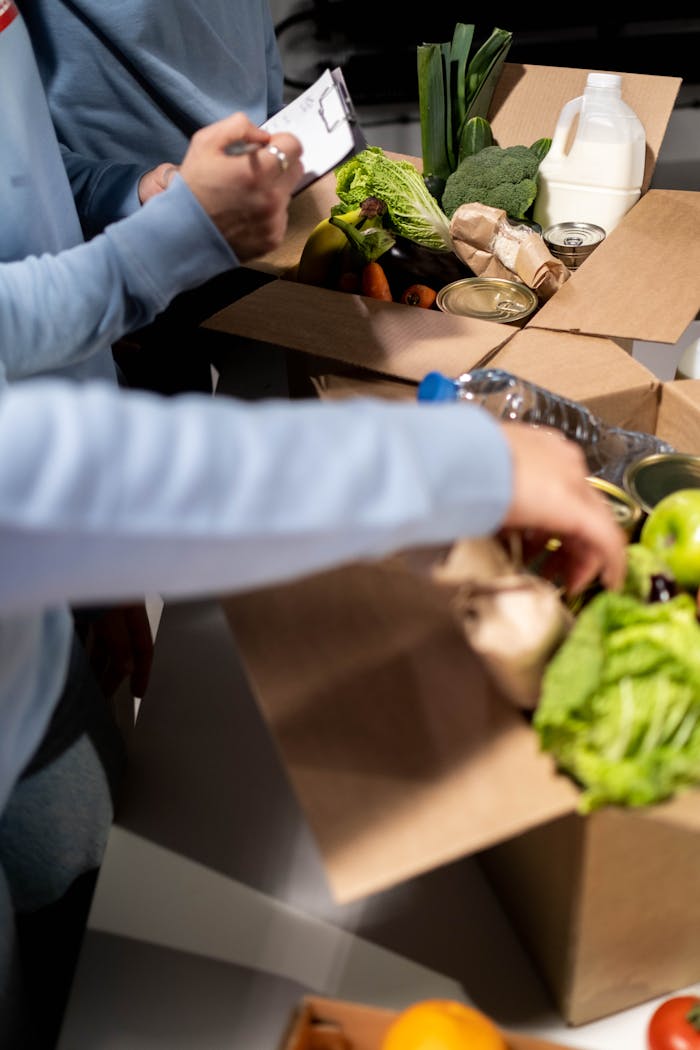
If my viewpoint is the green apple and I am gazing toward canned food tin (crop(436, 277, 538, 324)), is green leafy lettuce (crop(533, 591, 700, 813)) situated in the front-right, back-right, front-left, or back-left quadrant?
back-left

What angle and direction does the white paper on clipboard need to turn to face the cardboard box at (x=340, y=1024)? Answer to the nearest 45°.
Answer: approximately 45° to its left

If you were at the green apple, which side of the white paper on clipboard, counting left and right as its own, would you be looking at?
left

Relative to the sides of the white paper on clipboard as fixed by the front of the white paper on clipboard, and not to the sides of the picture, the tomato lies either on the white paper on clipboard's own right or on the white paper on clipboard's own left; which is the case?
on the white paper on clipboard's own left

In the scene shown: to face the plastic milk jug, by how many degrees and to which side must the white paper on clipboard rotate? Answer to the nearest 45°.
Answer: approximately 180°

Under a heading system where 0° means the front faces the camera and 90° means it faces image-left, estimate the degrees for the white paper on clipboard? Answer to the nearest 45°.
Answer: approximately 45°
